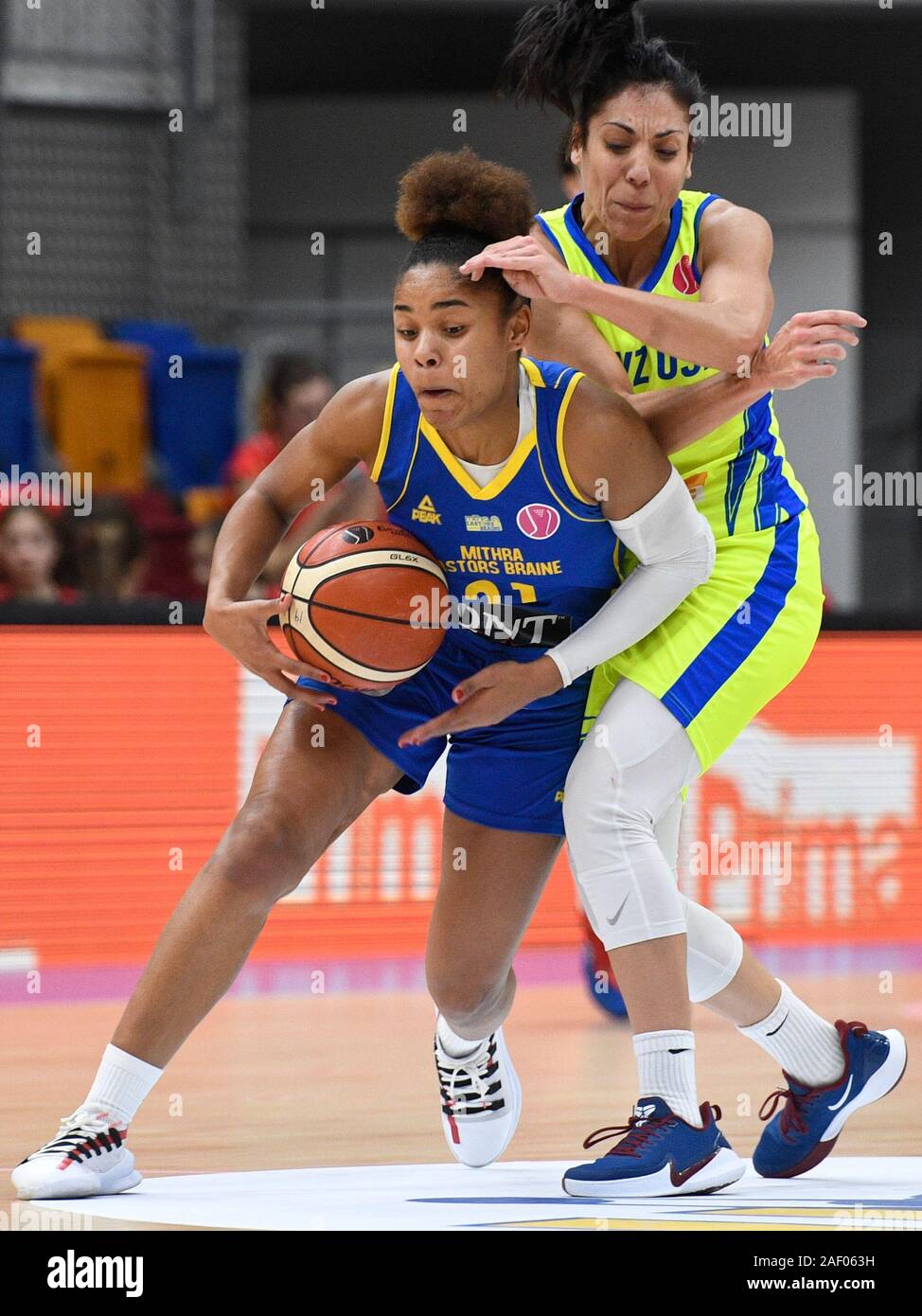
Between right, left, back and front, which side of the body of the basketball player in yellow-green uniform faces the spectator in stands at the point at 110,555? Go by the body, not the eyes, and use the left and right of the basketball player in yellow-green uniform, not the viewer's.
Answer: right

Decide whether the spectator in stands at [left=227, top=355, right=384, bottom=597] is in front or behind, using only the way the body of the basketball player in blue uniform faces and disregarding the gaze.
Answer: behind

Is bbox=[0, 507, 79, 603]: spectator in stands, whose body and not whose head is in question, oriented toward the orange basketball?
yes

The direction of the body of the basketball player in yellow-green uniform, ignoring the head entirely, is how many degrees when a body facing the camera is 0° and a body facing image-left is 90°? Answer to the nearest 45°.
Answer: approximately 45°

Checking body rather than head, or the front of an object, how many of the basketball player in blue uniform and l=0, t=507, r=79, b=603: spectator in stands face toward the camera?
2

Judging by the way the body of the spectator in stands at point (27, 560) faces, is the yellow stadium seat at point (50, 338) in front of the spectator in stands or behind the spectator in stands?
behind
